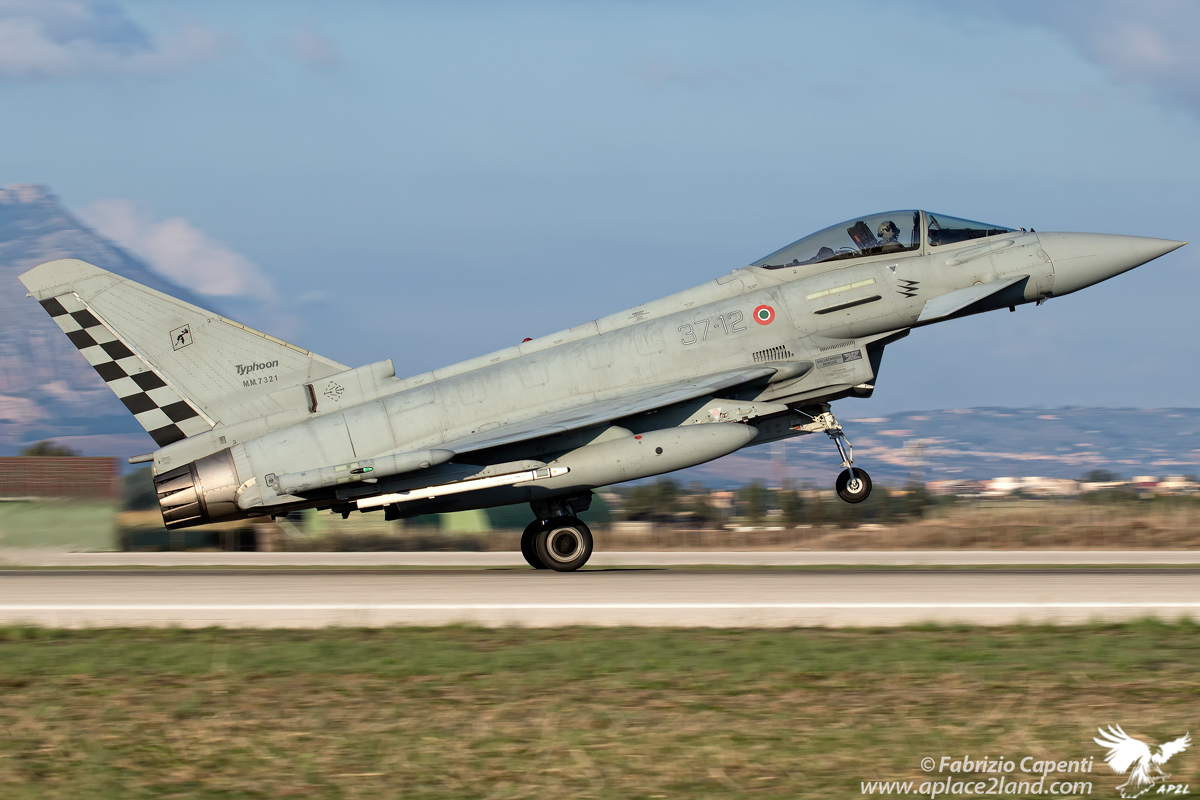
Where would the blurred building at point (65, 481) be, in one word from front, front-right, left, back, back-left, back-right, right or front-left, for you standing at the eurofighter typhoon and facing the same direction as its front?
back-left

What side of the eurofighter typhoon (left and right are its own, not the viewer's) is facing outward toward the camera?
right
